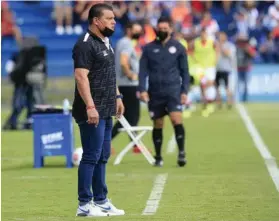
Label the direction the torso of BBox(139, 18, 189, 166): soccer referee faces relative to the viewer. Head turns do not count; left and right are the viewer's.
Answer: facing the viewer

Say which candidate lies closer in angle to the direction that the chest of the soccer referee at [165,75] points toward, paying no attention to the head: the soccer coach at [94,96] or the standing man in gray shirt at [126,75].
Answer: the soccer coach

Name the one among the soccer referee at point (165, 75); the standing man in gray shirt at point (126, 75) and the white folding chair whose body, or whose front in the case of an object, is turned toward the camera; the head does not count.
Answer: the soccer referee

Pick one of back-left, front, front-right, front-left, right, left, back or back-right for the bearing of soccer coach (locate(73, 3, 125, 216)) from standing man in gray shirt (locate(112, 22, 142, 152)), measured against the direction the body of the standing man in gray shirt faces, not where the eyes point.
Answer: right

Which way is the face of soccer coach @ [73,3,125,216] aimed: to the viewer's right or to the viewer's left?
to the viewer's right
